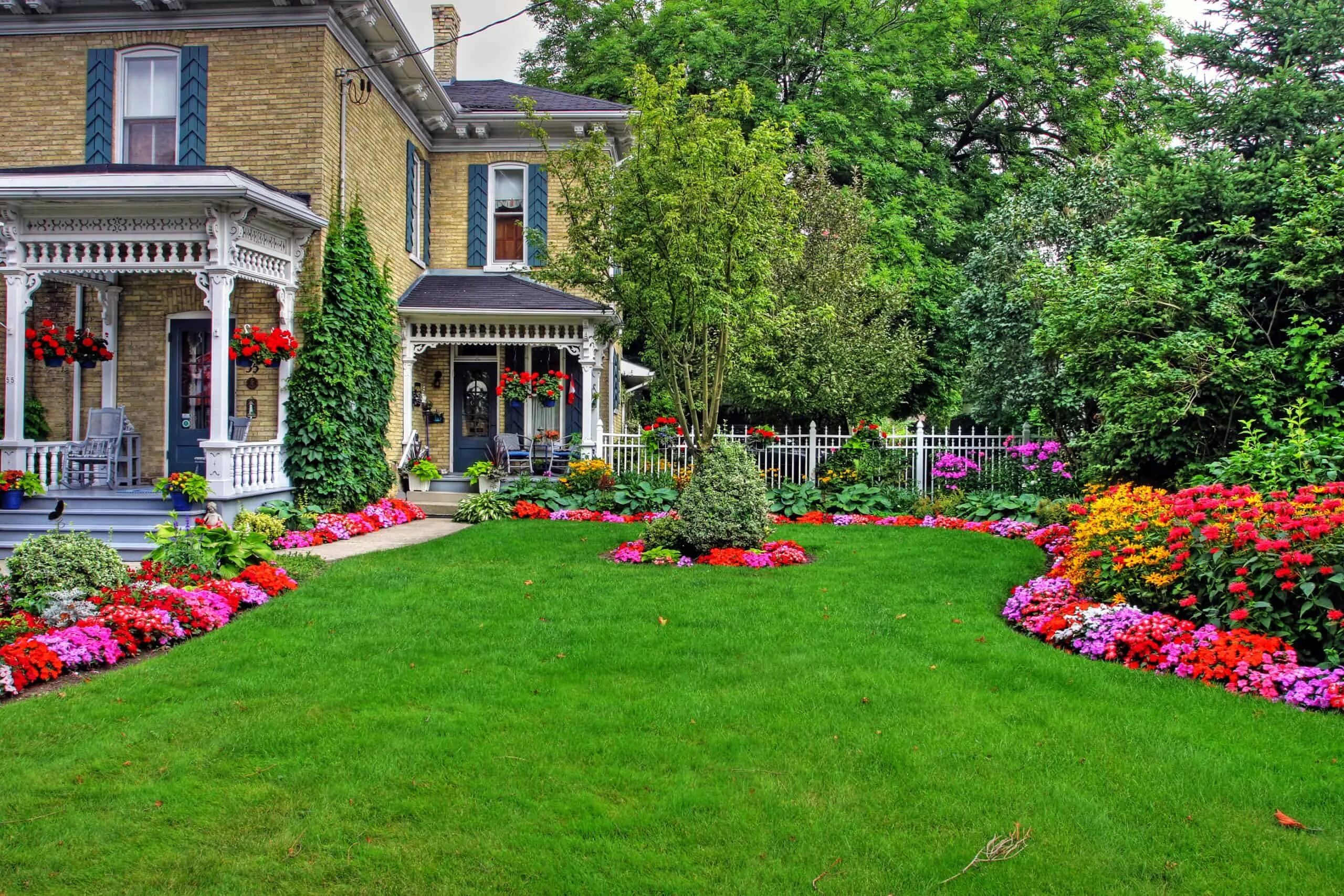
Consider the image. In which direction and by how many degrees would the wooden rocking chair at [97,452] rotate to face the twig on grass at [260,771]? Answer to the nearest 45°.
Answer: approximately 45° to its left

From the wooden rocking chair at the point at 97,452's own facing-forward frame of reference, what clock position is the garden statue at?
The garden statue is roughly at 10 o'clock from the wooden rocking chair.

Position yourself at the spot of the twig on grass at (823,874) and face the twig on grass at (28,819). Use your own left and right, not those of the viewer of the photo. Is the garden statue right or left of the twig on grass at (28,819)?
right

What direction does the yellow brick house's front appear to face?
toward the camera

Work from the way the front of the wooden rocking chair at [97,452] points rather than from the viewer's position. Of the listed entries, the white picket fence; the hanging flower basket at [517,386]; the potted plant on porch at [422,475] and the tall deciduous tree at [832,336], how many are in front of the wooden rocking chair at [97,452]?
0

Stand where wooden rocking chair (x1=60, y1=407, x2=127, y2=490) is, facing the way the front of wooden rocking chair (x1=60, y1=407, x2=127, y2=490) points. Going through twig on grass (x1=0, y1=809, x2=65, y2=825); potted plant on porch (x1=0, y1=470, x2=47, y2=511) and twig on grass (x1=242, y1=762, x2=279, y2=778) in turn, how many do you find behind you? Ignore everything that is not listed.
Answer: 0

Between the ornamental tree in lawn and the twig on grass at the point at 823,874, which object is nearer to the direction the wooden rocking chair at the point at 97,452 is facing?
the twig on grass

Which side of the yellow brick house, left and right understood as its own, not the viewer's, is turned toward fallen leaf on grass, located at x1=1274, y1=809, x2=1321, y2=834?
front

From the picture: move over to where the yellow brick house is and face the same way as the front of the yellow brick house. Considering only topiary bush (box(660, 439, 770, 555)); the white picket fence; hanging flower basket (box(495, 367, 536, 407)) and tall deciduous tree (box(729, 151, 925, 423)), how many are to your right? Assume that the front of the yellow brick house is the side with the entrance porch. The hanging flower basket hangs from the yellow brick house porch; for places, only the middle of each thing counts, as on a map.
0

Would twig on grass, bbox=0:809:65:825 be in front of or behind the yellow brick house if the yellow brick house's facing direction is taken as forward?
in front

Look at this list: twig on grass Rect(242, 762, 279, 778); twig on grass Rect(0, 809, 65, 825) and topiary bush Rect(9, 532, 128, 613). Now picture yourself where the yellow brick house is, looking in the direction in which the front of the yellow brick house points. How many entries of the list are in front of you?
3

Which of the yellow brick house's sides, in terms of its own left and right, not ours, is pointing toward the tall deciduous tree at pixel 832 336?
left

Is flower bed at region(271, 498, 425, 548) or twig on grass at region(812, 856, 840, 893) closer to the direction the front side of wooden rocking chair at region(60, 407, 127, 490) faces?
the twig on grass

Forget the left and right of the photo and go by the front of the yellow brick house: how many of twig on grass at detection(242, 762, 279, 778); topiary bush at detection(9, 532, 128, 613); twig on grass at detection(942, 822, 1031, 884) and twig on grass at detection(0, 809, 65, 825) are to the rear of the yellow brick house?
0

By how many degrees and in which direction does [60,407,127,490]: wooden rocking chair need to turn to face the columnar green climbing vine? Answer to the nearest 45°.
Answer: approximately 135° to its left
